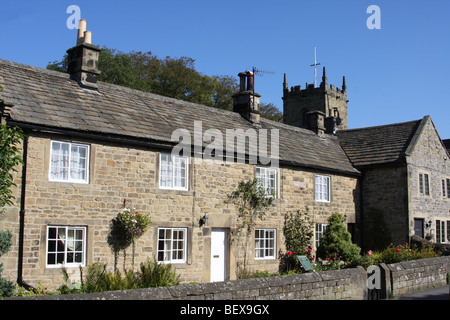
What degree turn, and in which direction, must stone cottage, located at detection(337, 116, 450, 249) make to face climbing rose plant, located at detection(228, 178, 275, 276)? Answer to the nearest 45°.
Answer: approximately 90° to its right

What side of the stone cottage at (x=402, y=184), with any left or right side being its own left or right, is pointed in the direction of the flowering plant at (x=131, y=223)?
right

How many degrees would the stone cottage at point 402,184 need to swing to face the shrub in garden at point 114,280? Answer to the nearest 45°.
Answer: approximately 90° to its right

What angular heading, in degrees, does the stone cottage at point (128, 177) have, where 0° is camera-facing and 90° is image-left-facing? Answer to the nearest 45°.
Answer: approximately 315°

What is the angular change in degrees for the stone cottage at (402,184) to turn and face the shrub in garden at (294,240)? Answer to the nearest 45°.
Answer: approximately 90° to its right

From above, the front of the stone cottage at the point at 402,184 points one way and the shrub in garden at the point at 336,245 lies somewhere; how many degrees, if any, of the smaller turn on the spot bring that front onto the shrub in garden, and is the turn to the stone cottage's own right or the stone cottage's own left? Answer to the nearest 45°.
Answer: approximately 90° to the stone cottage's own right

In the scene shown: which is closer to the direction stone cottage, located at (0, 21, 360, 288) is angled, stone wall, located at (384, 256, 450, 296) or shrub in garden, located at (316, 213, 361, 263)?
the stone wall

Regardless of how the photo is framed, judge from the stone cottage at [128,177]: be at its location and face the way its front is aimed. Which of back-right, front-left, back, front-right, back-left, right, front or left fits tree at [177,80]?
back-left

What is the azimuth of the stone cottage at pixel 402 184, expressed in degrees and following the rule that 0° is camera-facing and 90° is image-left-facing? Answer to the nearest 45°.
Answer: approximately 315°

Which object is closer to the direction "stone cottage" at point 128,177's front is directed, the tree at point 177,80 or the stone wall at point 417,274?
the stone wall
